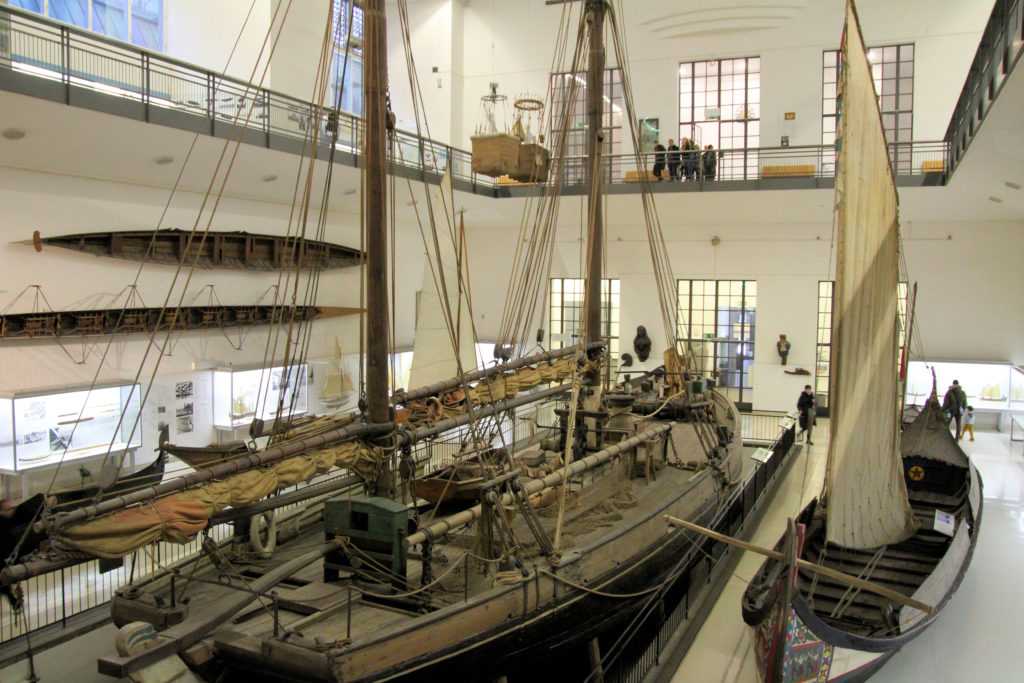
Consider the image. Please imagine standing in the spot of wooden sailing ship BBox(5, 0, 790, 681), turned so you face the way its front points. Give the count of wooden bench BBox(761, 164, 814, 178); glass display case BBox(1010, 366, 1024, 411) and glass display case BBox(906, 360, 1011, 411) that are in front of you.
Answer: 3

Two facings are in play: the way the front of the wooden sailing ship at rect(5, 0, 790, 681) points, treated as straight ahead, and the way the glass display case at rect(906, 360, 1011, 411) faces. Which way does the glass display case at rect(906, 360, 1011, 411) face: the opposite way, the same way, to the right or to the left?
the opposite way

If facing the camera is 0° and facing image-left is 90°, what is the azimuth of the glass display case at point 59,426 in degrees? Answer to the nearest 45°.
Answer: approximately 315°

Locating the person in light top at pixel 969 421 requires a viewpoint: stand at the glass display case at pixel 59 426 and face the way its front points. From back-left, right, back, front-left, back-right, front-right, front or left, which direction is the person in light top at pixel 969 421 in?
front-left

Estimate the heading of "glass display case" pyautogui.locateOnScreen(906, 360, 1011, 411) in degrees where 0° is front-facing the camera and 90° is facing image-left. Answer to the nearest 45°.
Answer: approximately 0°

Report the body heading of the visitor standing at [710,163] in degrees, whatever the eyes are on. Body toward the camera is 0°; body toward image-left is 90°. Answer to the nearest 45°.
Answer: approximately 0°
